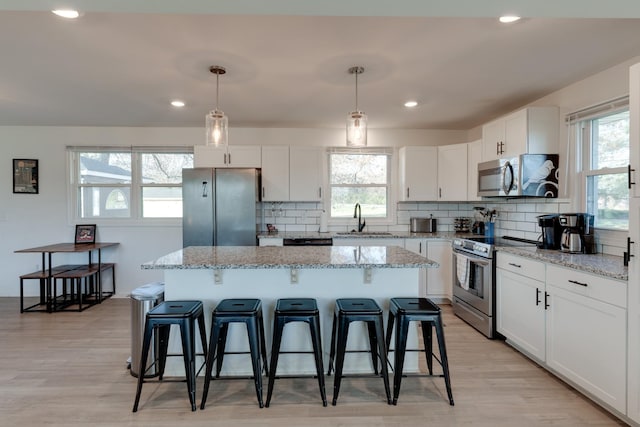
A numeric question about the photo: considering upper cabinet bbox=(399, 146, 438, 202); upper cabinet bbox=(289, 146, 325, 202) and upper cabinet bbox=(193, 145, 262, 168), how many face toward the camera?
3

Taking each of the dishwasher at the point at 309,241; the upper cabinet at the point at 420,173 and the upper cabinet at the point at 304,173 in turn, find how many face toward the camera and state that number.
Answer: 3

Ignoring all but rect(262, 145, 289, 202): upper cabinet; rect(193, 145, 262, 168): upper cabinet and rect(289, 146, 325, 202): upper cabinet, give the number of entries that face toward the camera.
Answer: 3

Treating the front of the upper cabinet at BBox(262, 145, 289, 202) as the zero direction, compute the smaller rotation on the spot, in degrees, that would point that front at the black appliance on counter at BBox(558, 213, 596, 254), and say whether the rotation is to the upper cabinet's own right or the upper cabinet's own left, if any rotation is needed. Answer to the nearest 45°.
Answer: approximately 45° to the upper cabinet's own left

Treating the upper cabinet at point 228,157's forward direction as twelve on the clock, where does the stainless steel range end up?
The stainless steel range is roughly at 10 o'clock from the upper cabinet.
